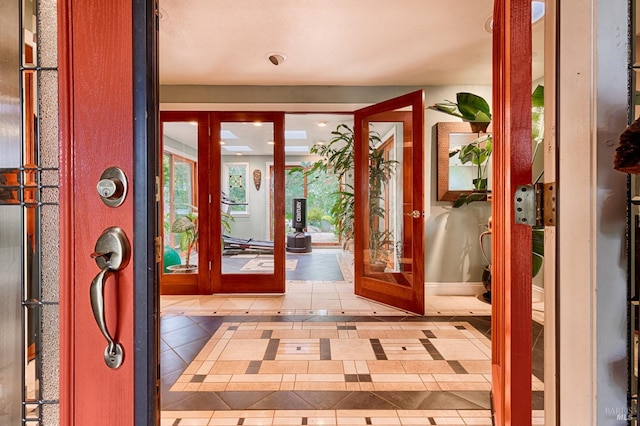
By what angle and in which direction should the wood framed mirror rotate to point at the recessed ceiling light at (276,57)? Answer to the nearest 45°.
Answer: approximately 45° to its right
